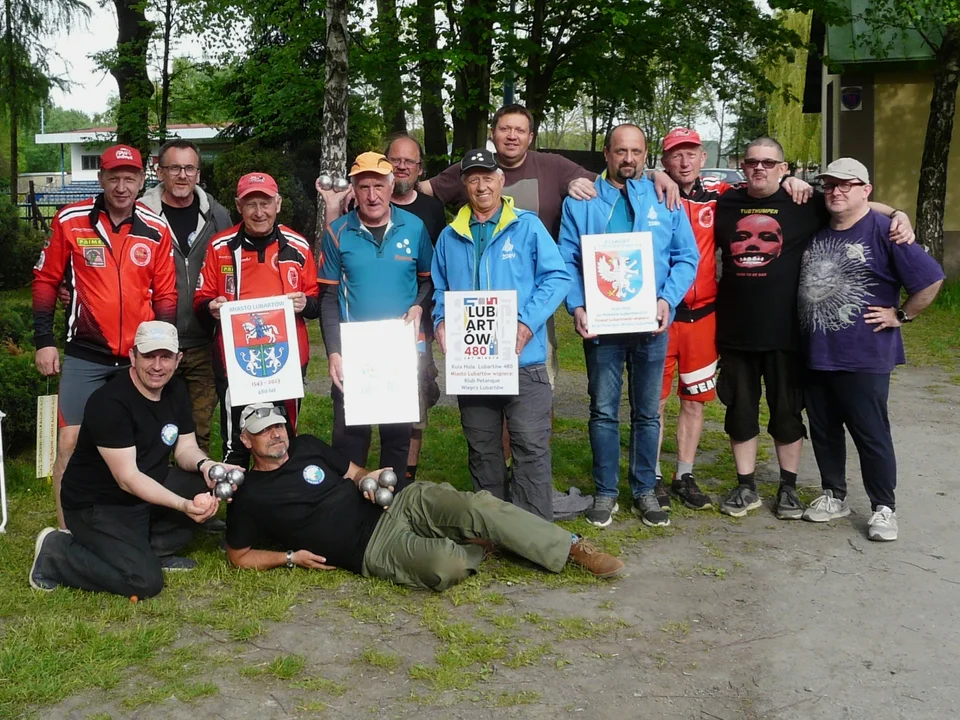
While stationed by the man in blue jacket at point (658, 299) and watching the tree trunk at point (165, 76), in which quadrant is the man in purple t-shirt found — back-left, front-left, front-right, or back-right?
back-right

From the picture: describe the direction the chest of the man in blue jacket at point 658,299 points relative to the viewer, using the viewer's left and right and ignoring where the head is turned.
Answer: facing the viewer

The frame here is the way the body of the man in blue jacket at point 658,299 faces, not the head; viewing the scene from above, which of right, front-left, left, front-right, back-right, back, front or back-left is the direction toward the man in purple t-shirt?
left

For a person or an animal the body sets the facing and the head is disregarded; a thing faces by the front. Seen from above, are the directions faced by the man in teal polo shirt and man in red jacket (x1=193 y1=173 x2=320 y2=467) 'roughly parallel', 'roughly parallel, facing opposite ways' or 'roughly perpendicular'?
roughly parallel

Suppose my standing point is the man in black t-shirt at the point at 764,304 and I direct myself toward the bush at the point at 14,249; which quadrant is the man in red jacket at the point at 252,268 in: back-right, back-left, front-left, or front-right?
front-left

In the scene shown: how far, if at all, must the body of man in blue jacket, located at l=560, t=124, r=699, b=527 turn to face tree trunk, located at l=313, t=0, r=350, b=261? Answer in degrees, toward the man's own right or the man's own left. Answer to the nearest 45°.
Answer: approximately 135° to the man's own right

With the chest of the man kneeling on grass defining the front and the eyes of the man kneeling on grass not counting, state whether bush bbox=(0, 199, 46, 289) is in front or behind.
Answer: behind

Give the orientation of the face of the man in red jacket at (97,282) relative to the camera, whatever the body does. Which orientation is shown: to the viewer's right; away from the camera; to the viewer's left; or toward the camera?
toward the camera

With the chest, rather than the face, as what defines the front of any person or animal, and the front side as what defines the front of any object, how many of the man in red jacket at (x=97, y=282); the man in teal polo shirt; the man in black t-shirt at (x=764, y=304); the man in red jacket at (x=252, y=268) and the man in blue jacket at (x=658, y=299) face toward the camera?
5

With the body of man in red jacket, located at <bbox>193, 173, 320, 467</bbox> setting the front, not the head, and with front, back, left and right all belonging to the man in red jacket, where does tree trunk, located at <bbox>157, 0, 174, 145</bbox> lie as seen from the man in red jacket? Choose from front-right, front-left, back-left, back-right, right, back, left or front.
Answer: back

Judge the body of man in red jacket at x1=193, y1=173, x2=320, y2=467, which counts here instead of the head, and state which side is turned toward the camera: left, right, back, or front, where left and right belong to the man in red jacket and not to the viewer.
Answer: front

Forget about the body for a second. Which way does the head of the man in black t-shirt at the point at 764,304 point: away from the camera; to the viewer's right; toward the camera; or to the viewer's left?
toward the camera

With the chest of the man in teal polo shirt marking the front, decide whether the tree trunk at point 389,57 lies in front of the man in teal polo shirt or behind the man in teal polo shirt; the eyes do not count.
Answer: behind

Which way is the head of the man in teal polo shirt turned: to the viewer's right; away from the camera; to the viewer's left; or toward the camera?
toward the camera

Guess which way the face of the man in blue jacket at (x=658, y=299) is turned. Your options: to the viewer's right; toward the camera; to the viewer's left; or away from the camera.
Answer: toward the camera

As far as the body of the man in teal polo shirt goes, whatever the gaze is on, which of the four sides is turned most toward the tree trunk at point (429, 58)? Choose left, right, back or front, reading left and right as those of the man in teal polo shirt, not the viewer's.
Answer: back

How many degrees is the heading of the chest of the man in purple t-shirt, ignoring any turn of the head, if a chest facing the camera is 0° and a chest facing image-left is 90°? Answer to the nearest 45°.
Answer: approximately 45°

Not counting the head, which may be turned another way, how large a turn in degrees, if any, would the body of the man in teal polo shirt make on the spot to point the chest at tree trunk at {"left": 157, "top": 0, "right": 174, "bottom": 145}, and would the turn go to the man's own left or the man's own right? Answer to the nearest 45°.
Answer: approximately 180°
